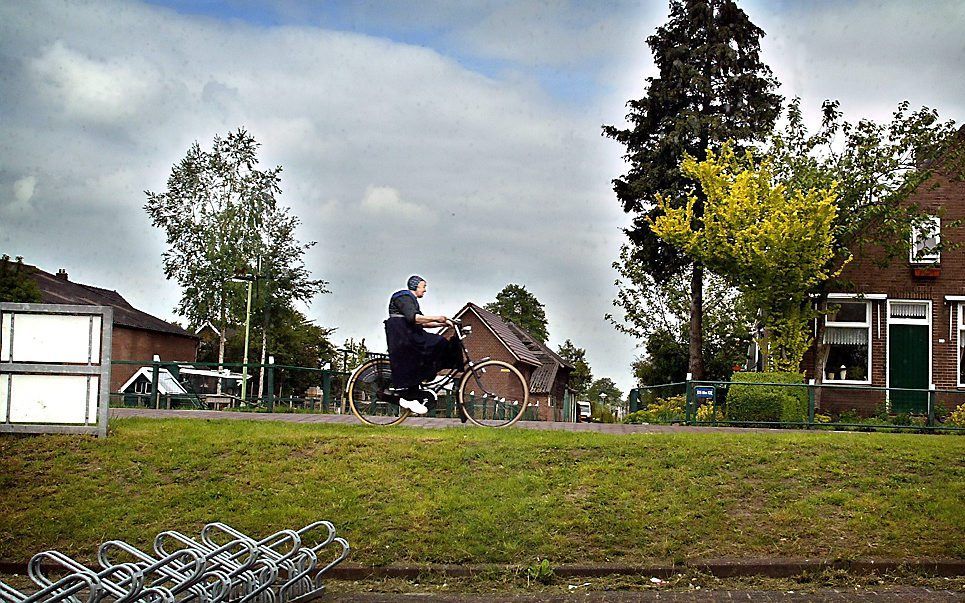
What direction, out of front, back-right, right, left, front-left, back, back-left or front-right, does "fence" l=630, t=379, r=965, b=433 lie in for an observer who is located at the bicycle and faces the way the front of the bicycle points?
front-left

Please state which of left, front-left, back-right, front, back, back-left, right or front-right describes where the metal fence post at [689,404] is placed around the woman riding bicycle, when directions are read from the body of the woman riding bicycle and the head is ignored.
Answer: front-left

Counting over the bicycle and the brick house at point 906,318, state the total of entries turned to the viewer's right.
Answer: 1

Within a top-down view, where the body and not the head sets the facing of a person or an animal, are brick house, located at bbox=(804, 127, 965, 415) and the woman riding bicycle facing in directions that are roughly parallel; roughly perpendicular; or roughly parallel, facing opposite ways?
roughly perpendicular

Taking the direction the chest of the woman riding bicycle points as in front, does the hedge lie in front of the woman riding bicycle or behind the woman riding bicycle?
in front

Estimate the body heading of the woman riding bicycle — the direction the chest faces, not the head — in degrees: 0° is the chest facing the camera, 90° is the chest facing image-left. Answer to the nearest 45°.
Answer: approximately 270°

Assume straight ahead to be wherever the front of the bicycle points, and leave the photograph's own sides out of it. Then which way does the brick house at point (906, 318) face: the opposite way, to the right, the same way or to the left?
to the right

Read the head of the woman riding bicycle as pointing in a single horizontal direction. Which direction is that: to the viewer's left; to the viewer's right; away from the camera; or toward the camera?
to the viewer's right

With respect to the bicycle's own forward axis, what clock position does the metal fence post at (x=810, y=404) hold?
The metal fence post is roughly at 11 o'clock from the bicycle.

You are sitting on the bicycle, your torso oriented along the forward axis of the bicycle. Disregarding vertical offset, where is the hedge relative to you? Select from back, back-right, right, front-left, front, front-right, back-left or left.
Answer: front-left

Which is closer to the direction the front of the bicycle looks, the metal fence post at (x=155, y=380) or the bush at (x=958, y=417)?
the bush

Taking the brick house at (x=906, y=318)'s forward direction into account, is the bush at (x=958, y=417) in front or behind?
in front

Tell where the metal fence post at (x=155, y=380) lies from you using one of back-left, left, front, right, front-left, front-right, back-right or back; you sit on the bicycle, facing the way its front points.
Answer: back-left

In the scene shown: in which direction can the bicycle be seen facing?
to the viewer's right
